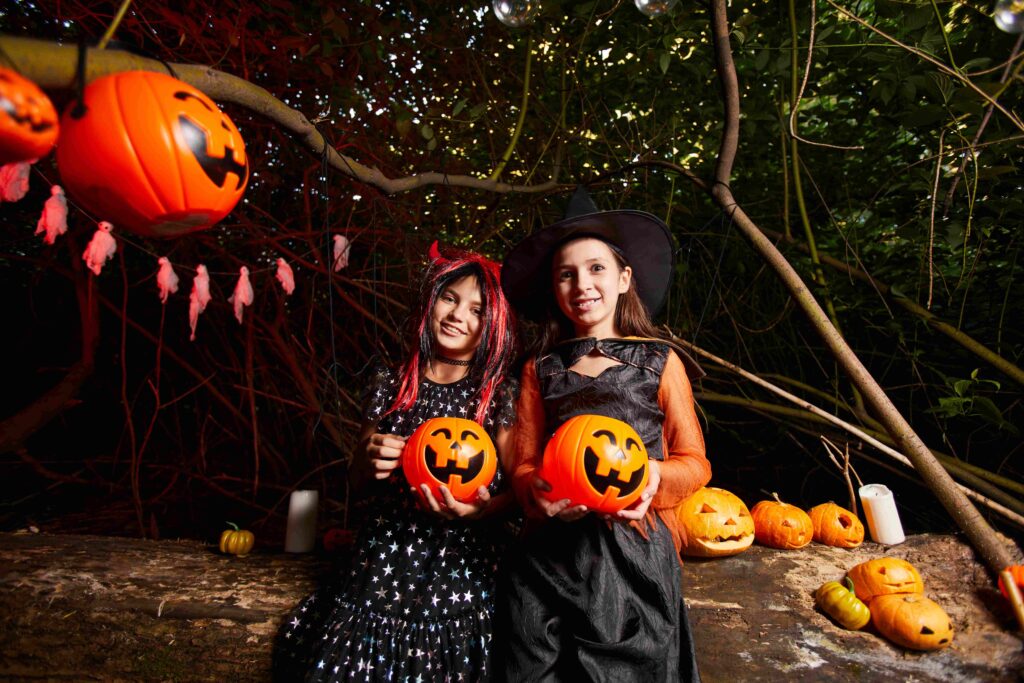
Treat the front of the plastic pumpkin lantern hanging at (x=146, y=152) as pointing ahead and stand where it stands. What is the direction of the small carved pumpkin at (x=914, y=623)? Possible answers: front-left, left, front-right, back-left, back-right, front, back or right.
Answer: front-left

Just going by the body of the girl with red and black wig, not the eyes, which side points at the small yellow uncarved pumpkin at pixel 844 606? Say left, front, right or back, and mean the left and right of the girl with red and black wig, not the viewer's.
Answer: left

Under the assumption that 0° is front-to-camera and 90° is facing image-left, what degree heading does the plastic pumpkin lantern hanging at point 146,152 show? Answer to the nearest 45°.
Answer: approximately 315°

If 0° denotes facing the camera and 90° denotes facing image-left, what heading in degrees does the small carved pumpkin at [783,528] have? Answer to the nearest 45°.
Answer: approximately 315°

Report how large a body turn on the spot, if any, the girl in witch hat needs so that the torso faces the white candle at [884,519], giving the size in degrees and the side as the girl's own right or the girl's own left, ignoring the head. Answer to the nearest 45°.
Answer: approximately 135° to the girl's own left

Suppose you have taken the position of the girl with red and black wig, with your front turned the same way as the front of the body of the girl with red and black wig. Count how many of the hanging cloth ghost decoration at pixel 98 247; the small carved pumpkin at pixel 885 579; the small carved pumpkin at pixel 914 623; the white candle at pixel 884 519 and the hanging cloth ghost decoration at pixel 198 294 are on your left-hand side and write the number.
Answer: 3

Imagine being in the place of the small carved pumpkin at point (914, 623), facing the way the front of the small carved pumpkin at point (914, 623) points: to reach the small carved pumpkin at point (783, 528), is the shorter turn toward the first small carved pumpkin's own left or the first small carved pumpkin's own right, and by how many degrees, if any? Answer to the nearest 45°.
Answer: approximately 180°

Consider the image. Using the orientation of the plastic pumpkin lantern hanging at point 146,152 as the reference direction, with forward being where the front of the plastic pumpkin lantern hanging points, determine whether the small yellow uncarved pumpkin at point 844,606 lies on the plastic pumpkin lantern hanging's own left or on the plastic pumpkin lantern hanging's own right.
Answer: on the plastic pumpkin lantern hanging's own left

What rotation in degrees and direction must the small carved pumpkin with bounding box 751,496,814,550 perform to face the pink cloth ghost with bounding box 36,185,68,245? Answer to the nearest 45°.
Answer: approximately 90° to its right

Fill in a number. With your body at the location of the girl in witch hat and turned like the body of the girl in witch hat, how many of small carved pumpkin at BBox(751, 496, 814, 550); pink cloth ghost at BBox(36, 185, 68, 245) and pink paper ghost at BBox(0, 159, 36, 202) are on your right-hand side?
2

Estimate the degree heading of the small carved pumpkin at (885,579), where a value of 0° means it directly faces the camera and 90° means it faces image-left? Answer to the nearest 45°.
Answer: approximately 315°
